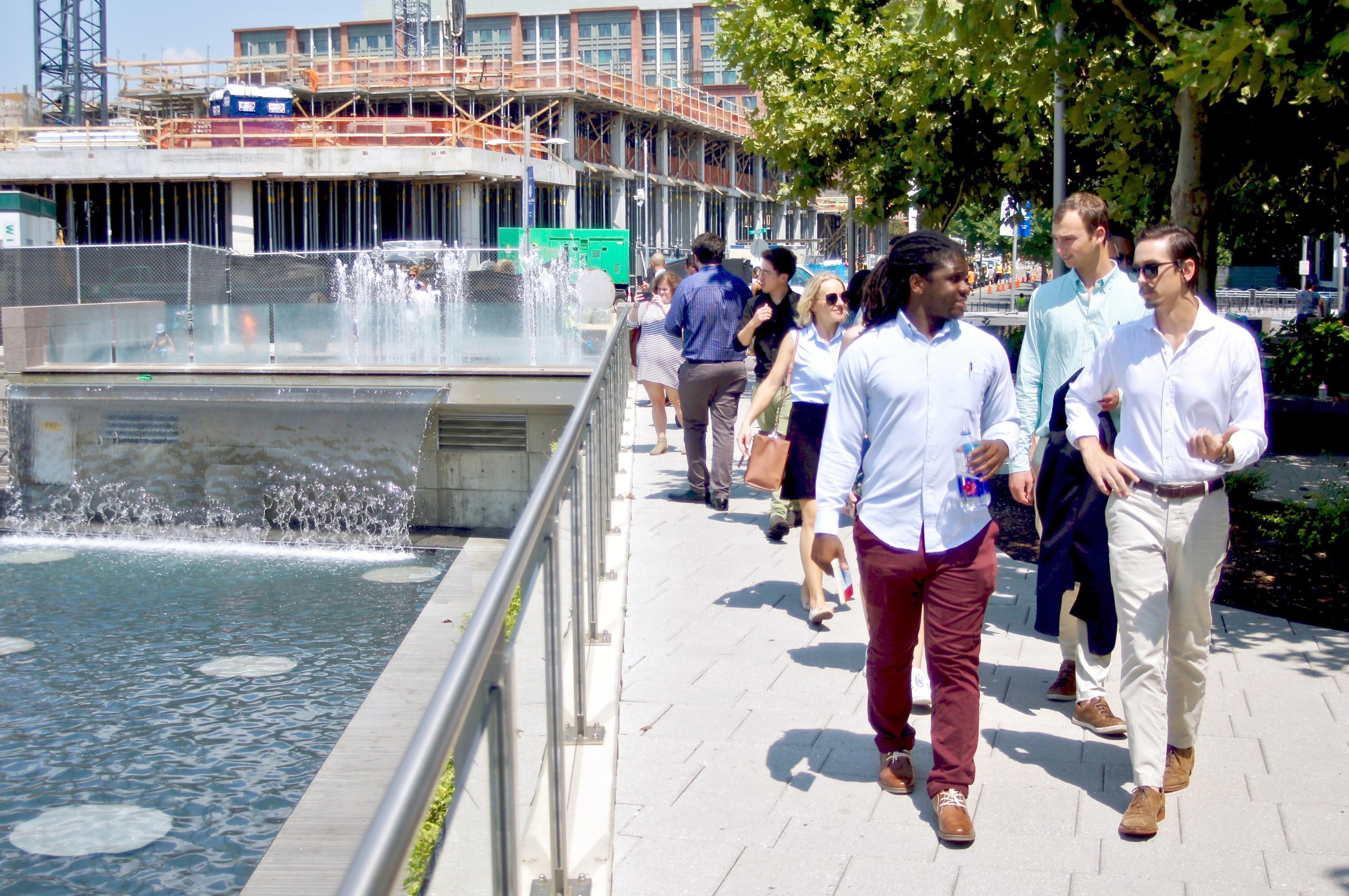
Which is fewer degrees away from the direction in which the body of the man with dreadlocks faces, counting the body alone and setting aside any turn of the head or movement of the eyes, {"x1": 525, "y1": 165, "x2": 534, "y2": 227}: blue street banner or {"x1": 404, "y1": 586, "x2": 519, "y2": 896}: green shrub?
the green shrub

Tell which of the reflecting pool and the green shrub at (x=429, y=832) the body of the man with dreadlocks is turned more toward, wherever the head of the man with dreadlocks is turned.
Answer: the green shrub

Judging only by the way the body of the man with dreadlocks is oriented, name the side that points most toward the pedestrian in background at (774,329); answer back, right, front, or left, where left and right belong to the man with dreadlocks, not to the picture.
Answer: back

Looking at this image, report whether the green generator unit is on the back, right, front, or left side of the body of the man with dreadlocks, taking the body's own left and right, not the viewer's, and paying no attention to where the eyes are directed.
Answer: back

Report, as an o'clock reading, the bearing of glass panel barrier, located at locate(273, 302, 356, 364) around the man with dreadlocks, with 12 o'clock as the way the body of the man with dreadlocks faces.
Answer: The glass panel barrier is roughly at 5 o'clock from the man with dreadlocks.

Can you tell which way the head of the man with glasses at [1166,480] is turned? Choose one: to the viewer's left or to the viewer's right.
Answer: to the viewer's left

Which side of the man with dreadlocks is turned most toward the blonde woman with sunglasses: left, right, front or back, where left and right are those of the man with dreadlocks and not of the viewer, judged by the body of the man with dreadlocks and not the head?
back

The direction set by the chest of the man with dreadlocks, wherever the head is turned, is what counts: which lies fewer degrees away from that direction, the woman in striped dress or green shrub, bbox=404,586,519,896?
the green shrub

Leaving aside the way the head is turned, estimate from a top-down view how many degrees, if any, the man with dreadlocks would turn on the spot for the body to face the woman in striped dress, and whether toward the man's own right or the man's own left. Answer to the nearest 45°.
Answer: approximately 180°

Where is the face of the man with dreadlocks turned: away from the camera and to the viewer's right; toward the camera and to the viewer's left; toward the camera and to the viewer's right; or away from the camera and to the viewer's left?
toward the camera and to the viewer's right
